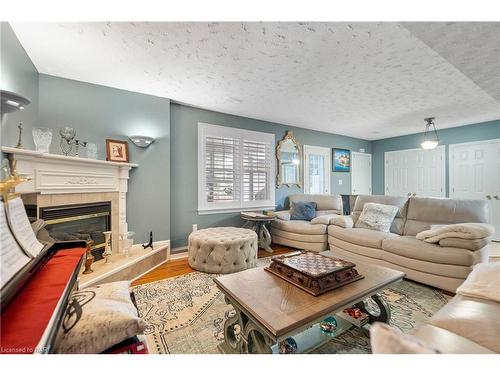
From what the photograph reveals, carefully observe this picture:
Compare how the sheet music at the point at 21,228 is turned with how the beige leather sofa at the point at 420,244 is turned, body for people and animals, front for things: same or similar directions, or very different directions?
very different directions

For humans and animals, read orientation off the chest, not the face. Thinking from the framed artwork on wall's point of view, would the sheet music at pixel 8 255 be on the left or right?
on its right

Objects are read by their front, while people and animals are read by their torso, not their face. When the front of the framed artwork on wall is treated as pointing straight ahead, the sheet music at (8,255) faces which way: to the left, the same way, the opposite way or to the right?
to the left

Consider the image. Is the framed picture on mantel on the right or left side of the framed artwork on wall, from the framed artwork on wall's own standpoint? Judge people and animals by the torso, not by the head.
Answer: on its right

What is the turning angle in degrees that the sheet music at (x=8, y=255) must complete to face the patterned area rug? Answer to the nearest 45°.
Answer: approximately 45° to its left

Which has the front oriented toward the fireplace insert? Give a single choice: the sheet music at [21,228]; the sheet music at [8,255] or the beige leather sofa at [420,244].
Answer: the beige leather sofa

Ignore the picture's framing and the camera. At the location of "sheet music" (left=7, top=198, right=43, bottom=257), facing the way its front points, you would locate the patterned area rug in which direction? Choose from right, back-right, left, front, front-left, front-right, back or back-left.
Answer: front-left

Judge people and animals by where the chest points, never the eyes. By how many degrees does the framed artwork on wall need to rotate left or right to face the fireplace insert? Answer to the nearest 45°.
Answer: approximately 90° to its right

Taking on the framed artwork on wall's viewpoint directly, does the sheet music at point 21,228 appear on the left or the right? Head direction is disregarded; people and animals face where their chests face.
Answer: on its right

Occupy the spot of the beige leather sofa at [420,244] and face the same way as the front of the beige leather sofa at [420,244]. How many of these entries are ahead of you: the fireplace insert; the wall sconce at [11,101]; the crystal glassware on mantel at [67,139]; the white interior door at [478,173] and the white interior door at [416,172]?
3

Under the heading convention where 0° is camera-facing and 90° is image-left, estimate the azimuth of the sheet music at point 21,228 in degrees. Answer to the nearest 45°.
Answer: approximately 315°

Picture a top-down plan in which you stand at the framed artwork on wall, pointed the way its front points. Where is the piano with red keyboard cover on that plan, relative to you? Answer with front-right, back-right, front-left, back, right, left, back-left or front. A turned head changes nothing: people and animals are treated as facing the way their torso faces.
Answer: front-right
